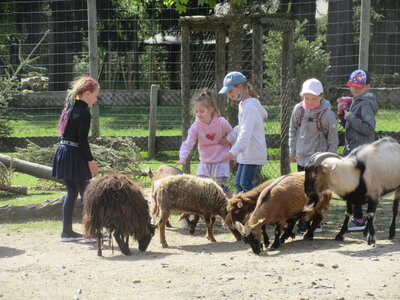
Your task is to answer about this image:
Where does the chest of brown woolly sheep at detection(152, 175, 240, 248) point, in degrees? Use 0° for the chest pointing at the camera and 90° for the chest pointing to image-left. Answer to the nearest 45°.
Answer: approximately 270°

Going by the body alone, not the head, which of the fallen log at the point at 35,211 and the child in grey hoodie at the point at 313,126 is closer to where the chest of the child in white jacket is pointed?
the fallen log

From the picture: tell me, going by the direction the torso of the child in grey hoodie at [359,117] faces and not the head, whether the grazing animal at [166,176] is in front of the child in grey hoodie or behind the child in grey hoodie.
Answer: in front

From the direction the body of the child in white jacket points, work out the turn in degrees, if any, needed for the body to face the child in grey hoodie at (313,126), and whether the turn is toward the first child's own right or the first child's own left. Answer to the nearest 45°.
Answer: approximately 180°

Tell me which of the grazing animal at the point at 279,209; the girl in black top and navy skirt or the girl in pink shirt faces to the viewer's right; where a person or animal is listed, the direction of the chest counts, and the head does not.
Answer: the girl in black top and navy skirt

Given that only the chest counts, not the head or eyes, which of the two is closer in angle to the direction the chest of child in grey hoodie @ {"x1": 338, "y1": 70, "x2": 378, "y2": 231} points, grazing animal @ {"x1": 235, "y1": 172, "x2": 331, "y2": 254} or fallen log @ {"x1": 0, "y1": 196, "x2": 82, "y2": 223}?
the grazing animal

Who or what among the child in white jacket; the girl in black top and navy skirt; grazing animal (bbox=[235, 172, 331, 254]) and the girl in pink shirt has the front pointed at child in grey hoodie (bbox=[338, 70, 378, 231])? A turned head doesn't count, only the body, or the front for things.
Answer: the girl in black top and navy skirt

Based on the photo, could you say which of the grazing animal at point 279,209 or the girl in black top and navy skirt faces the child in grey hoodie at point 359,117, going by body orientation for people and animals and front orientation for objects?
the girl in black top and navy skirt

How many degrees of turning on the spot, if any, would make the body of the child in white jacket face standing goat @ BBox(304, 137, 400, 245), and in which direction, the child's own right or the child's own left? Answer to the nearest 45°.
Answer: approximately 135° to the child's own left

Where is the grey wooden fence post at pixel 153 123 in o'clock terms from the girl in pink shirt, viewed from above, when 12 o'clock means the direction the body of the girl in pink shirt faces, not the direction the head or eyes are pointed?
The grey wooden fence post is roughly at 4 o'clock from the girl in pink shirt.

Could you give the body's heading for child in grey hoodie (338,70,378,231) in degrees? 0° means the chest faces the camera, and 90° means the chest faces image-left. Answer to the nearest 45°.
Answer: approximately 45°

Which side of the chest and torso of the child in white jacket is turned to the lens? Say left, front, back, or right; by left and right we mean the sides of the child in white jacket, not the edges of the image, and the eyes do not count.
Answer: left

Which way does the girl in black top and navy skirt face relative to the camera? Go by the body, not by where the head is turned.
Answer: to the viewer's right
